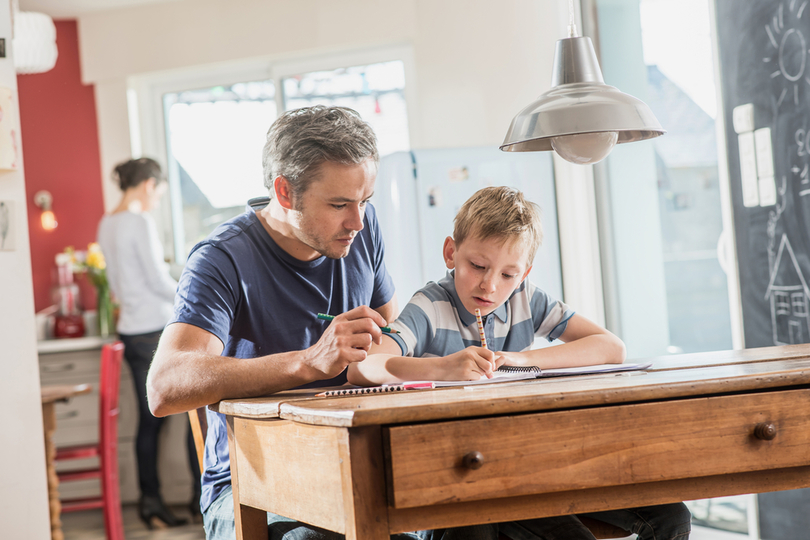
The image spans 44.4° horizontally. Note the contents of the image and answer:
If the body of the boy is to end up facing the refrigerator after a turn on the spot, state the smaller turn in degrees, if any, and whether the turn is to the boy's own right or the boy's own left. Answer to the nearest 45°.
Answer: approximately 180°

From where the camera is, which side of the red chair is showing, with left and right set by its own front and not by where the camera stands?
left

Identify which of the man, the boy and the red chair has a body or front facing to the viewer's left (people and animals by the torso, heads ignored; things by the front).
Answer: the red chair

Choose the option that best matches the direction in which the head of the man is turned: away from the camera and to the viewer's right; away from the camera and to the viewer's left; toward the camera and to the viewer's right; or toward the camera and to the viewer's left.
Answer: toward the camera and to the viewer's right

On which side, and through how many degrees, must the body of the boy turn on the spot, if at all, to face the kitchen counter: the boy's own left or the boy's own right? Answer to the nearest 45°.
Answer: approximately 135° to the boy's own right

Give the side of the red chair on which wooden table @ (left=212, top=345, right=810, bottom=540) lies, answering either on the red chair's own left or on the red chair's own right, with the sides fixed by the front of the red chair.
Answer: on the red chair's own left

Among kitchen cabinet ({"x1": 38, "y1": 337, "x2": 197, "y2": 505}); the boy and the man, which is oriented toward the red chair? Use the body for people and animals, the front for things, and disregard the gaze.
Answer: the kitchen cabinet

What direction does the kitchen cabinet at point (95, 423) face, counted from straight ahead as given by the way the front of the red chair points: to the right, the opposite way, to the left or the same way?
to the left

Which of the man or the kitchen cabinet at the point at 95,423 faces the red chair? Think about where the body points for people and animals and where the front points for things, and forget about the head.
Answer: the kitchen cabinet

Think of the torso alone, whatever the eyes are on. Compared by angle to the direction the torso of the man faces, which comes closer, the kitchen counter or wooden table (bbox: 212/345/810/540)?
the wooden table

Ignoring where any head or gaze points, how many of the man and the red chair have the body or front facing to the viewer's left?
1
